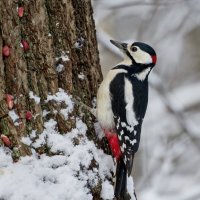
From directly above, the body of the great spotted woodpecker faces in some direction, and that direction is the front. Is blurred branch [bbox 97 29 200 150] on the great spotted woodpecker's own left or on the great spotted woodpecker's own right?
on the great spotted woodpecker's own right

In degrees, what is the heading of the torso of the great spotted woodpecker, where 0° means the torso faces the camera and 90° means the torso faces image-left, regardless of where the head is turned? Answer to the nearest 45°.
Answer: approximately 90°
